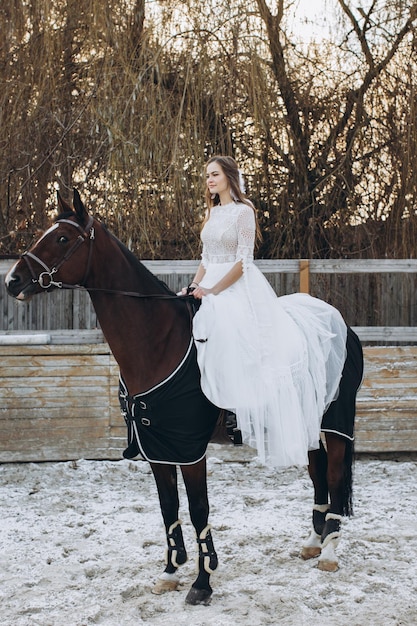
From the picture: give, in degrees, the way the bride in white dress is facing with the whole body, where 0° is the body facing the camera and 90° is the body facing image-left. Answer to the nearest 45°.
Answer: approximately 45°

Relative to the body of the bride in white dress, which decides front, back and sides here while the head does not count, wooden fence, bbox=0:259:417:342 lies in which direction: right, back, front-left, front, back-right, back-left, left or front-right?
back-right

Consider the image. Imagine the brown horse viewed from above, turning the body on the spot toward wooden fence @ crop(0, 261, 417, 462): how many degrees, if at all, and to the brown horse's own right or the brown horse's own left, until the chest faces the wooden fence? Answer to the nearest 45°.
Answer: approximately 135° to the brown horse's own right

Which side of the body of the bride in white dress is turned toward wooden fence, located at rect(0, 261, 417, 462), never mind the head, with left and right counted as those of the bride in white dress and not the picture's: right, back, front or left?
right

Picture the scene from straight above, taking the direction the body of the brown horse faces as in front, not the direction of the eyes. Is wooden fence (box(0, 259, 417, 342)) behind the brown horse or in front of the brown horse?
behind
